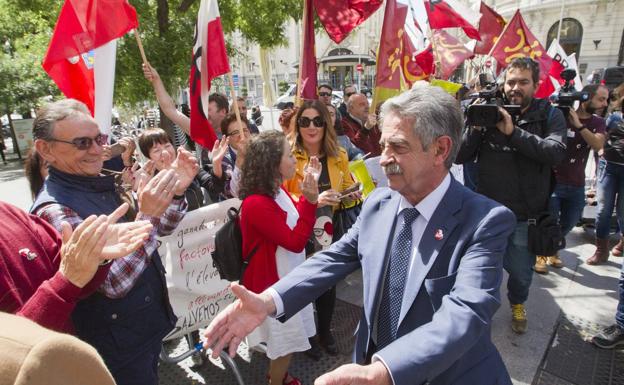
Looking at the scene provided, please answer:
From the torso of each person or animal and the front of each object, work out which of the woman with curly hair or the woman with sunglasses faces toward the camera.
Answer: the woman with sunglasses

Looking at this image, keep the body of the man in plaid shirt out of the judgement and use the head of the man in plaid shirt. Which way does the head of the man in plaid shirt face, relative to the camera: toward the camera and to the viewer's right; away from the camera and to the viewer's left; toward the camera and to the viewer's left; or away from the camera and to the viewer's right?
toward the camera and to the viewer's right

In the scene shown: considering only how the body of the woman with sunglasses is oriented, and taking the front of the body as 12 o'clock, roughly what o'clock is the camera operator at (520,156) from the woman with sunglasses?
The camera operator is roughly at 9 o'clock from the woman with sunglasses.

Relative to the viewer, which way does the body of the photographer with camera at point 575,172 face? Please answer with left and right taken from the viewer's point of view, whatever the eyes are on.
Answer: facing the viewer and to the left of the viewer

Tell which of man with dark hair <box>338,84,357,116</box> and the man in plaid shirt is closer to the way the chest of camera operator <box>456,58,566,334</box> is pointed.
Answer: the man in plaid shirt

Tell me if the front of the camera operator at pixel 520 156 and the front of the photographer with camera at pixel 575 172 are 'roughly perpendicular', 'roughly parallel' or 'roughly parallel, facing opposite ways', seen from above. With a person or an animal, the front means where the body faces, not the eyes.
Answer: roughly parallel

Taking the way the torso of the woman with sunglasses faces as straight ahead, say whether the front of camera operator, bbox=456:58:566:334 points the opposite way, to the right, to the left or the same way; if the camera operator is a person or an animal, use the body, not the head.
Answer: the same way

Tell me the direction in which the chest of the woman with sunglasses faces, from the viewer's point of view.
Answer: toward the camera

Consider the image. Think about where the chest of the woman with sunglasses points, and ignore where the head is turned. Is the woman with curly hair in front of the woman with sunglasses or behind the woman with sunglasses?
in front

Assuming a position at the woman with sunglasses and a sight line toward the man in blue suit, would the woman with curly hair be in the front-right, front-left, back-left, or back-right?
front-right

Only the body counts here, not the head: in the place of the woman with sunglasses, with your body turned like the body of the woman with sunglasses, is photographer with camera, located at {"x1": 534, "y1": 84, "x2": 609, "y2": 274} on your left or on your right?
on your left

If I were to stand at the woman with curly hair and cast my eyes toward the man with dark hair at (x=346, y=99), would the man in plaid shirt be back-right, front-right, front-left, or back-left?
back-left

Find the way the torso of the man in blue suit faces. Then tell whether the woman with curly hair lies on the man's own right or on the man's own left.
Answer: on the man's own right

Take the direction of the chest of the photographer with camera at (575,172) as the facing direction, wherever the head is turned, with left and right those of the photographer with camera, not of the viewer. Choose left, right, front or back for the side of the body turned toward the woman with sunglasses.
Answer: front

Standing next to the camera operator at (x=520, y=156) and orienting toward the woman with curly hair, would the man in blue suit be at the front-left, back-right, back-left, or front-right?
front-left

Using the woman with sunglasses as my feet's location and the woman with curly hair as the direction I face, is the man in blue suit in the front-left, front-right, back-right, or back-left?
front-left

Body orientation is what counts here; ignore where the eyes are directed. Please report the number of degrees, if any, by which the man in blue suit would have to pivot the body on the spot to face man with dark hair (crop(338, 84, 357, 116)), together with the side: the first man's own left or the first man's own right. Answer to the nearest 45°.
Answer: approximately 135° to the first man's own right

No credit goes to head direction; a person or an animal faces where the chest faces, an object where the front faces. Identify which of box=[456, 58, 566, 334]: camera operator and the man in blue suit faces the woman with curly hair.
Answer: the camera operator
